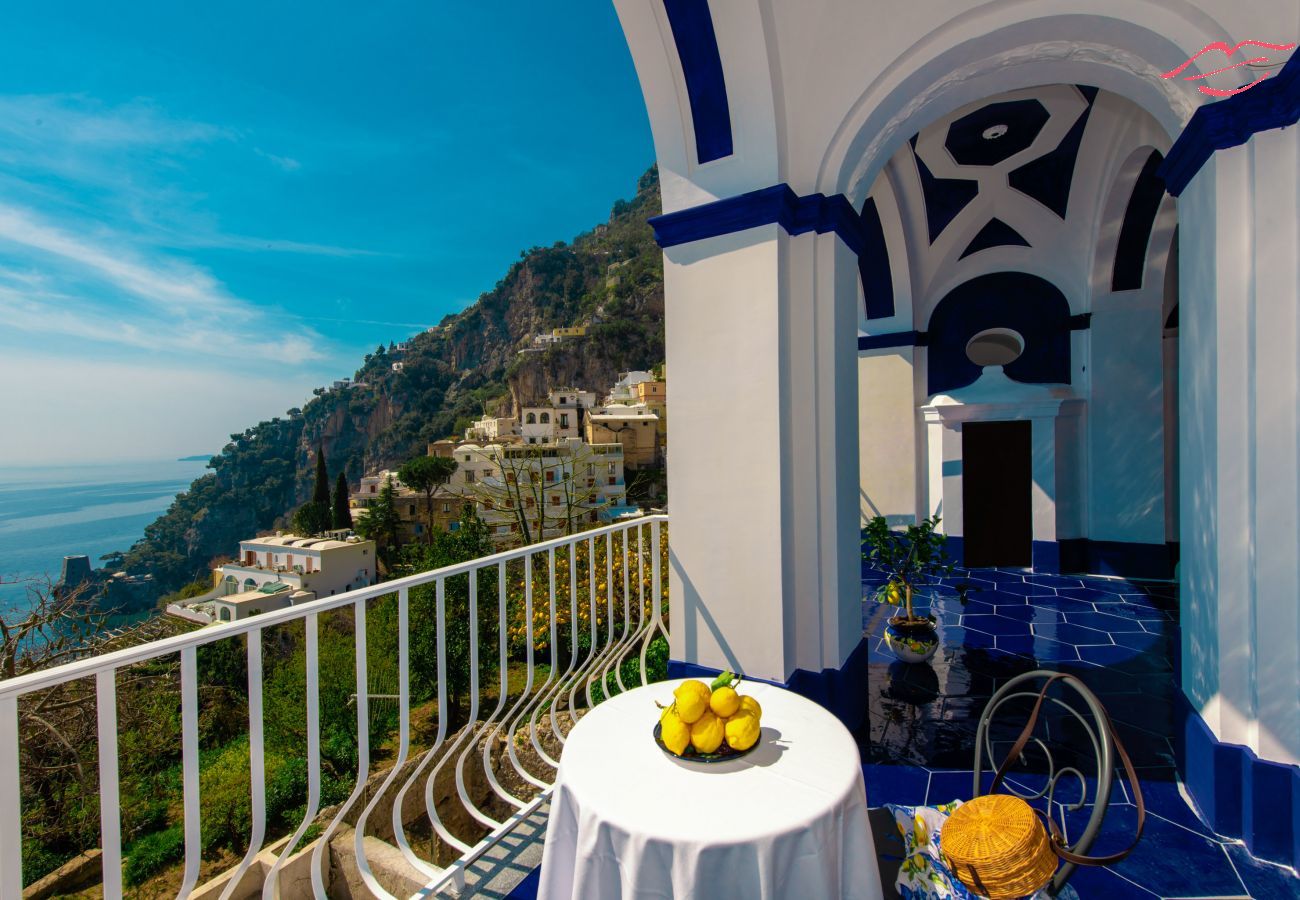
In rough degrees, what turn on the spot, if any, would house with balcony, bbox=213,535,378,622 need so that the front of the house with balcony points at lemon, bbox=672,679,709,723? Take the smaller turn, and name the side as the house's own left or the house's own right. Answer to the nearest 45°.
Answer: approximately 45° to the house's own left

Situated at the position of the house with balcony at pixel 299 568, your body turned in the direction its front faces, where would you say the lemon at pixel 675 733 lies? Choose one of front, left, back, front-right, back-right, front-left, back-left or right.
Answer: front-left

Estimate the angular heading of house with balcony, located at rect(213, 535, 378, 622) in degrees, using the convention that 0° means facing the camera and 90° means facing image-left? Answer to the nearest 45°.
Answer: approximately 45°

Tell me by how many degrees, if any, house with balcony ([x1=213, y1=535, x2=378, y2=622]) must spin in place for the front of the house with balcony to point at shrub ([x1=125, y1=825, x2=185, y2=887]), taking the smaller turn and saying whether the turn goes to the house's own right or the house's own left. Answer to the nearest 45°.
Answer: approximately 45° to the house's own left

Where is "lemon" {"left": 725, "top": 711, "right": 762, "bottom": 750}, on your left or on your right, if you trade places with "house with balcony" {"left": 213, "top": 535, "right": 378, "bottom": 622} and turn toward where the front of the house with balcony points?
on your left

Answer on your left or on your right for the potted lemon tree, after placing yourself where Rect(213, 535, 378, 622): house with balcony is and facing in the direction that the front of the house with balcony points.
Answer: on your left

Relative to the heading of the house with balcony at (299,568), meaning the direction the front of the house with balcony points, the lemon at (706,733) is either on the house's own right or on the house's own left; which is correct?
on the house's own left

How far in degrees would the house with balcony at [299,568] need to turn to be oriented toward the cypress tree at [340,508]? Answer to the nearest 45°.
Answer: approximately 180°

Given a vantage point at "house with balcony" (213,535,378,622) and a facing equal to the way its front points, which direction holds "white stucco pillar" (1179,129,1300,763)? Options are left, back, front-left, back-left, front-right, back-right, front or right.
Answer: front-left

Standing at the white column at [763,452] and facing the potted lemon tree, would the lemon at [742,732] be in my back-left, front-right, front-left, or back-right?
back-right

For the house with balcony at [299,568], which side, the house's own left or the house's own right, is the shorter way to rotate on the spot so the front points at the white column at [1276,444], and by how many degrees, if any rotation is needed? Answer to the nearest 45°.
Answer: approximately 45° to the house's own left
